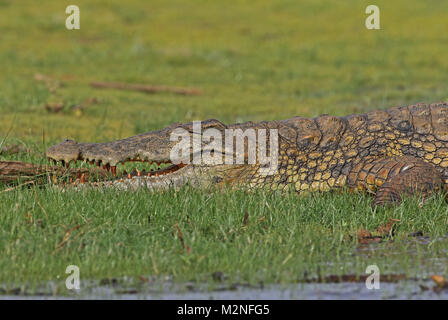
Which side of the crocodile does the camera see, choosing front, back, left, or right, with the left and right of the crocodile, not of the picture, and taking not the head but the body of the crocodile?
left

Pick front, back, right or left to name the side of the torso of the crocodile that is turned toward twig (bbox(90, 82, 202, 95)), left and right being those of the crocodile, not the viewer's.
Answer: right
